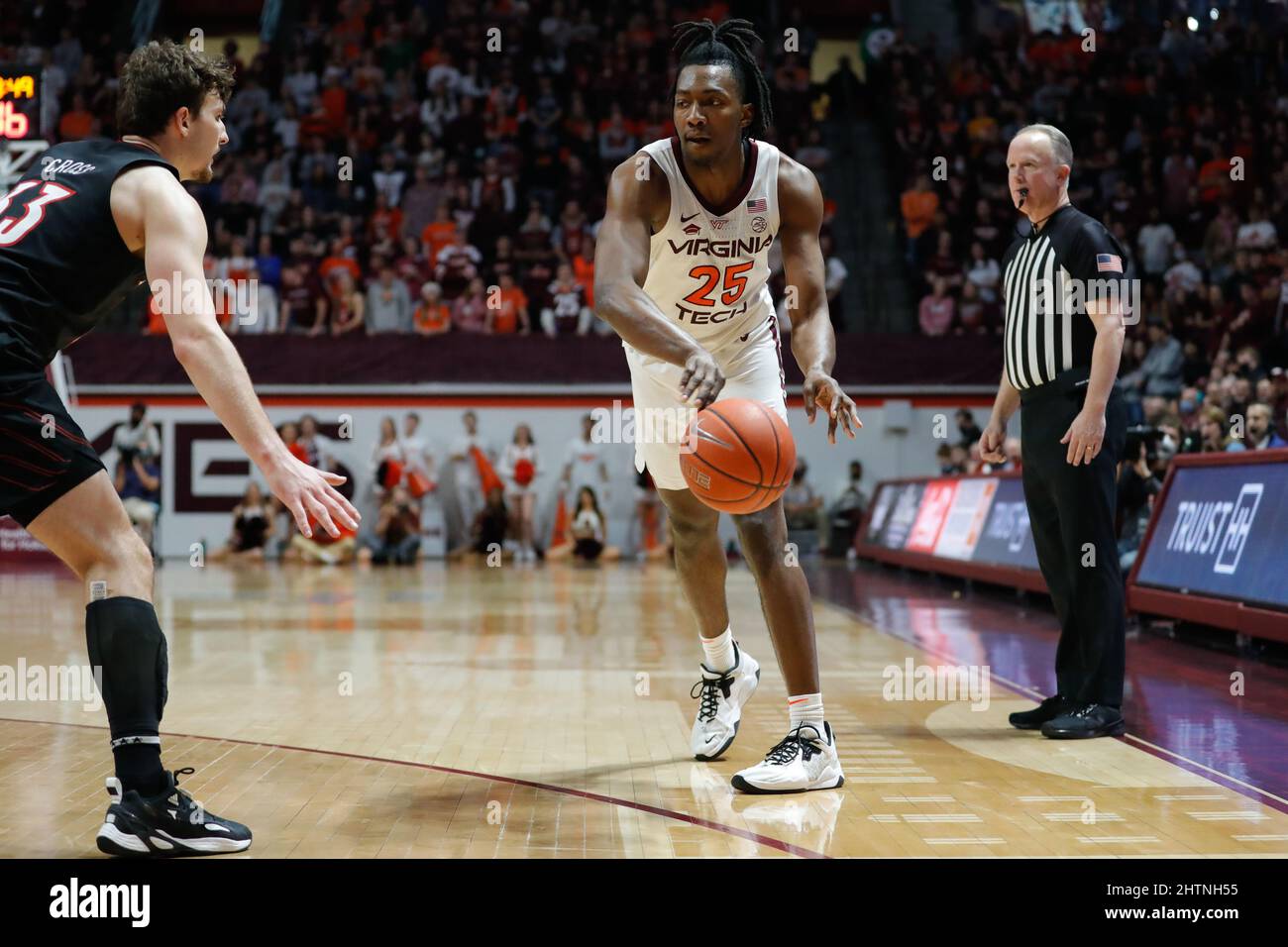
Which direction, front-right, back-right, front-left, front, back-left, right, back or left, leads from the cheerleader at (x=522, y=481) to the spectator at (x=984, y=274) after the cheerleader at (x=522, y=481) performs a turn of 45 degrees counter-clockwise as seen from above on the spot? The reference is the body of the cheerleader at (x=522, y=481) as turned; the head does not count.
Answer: front-left

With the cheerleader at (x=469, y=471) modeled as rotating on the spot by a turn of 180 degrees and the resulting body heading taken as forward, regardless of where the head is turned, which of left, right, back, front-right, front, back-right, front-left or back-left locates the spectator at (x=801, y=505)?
right

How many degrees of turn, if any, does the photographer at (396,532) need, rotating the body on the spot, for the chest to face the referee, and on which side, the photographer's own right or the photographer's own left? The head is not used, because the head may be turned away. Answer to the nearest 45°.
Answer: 0° — they already face them

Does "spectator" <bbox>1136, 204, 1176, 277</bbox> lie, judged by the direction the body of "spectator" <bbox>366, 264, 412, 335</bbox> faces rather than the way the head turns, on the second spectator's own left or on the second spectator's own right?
on the second spectator's own left

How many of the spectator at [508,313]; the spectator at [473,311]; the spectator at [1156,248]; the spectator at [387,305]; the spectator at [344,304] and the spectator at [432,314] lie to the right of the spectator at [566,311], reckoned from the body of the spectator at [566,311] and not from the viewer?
5

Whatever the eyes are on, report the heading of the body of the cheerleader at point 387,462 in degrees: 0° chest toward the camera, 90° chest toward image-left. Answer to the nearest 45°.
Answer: approximately 0°

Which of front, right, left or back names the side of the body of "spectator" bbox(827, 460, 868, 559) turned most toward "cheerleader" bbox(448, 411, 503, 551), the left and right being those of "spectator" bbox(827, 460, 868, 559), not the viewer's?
right
